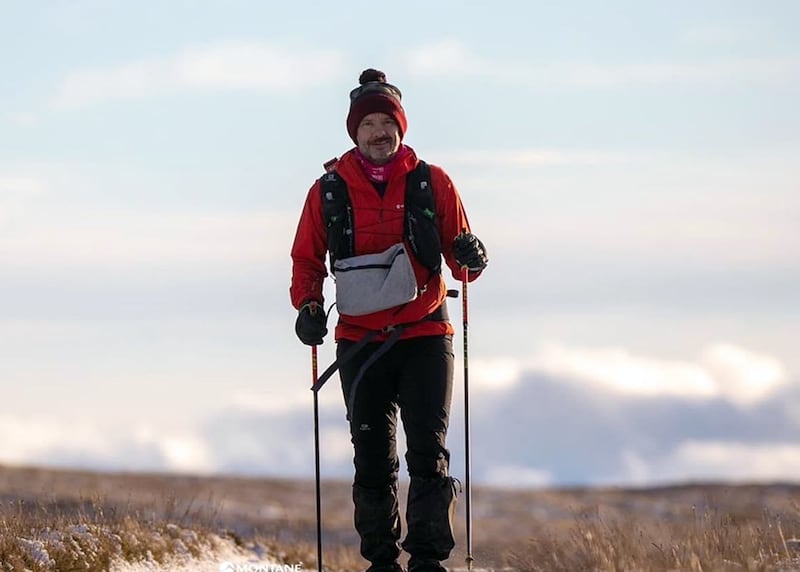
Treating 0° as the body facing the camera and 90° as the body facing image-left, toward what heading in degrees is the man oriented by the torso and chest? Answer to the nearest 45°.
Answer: approximately 0°
